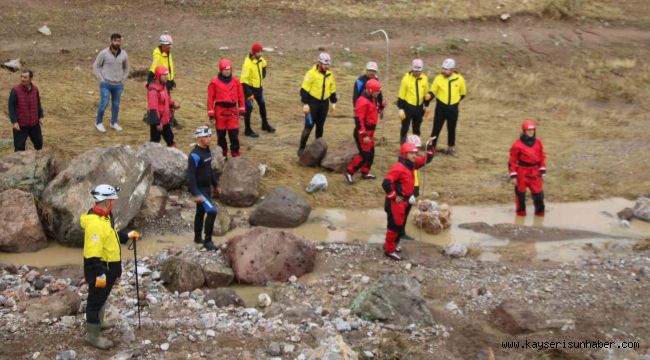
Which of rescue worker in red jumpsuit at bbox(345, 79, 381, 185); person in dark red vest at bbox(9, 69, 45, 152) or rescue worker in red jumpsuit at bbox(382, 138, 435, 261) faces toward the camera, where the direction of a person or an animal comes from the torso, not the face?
the person in dark red vest

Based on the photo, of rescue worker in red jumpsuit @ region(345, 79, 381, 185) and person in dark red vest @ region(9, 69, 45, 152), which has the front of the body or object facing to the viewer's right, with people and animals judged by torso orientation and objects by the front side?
the rescue worker in red jumpsuit

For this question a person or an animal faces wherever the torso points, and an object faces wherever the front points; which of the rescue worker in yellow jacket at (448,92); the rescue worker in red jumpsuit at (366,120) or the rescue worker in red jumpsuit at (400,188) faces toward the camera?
the rescue worker in yellow jacket

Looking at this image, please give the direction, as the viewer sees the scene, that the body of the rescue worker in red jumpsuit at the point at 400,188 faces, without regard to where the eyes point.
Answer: to the viewer's right

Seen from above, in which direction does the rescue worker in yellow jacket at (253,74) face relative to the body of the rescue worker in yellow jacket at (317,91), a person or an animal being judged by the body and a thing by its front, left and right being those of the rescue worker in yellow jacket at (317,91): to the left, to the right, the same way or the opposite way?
the same way

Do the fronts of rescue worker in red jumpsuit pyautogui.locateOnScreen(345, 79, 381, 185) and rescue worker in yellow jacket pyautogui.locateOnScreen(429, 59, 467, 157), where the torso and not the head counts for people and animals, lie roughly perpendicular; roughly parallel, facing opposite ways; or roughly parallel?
roughly perpendicular

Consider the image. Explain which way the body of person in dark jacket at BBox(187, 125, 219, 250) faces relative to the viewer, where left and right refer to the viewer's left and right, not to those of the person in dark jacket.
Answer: facing the viewer and to the right of the viewer

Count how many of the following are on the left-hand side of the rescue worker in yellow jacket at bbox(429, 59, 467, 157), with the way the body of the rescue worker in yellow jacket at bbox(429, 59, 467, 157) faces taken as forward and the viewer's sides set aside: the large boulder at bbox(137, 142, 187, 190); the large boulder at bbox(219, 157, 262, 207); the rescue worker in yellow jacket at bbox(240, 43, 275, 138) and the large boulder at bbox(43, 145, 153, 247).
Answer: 0

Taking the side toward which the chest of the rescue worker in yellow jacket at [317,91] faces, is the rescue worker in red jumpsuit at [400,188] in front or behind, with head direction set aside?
in front

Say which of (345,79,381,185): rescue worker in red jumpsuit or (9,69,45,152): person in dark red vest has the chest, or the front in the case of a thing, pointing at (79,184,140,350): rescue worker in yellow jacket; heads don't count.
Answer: the person in dark red vest

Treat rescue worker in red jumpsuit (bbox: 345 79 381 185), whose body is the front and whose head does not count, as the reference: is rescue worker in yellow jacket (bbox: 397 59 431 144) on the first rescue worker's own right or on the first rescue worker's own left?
on the first rescue worker's own left

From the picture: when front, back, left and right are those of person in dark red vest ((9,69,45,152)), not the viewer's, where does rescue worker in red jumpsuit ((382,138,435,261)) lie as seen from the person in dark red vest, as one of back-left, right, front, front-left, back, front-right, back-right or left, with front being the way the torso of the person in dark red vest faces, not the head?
front-left

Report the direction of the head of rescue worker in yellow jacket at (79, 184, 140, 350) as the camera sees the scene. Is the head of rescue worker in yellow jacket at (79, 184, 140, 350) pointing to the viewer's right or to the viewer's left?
to the viewer's right

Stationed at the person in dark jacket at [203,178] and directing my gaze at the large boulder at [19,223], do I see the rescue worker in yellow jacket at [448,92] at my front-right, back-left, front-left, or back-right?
back-right

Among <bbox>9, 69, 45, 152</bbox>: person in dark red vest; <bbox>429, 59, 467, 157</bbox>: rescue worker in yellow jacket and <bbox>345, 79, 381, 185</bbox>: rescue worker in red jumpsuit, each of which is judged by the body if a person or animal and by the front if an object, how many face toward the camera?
2

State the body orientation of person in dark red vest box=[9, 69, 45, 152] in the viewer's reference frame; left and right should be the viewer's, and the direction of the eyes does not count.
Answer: facing the viewer

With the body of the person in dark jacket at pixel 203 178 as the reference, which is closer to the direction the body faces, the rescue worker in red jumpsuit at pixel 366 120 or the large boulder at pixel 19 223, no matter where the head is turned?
the rescue worker in red jumpsuit
